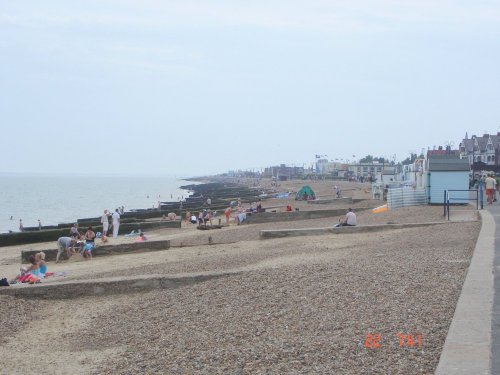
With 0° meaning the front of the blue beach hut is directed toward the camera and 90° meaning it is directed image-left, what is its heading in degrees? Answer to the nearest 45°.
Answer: approximately 90°

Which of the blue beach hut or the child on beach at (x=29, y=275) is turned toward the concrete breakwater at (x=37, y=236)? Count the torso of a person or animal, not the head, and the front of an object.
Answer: the blue beach hut

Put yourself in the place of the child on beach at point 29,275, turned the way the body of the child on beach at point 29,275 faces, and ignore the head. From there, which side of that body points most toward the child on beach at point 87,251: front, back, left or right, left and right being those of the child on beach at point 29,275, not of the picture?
right

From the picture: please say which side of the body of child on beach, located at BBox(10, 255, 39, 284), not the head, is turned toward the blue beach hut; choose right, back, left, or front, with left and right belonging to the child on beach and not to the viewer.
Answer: back

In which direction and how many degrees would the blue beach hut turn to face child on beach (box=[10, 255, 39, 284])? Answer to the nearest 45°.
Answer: approximately 45° to its left

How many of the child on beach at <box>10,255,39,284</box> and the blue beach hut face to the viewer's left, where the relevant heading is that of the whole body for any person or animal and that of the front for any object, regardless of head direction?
2

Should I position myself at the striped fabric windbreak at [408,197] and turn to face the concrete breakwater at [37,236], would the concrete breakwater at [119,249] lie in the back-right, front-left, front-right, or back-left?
front-left

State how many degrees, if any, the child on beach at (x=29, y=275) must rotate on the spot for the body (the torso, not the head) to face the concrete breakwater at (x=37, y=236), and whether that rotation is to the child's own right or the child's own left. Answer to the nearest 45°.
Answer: approximately 90° to the child's own right

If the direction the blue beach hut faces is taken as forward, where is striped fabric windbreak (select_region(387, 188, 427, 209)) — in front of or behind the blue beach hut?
in front

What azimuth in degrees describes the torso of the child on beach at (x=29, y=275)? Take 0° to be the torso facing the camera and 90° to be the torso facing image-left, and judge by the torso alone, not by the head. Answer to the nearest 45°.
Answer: approximately 90°

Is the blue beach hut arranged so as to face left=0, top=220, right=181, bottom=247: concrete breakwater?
yes

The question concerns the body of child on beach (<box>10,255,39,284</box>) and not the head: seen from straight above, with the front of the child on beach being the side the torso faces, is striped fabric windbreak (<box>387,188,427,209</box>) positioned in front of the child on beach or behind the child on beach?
behind

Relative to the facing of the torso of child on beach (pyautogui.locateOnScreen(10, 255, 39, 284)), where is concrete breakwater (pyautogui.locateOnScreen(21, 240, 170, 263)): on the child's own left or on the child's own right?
on the child's own right
